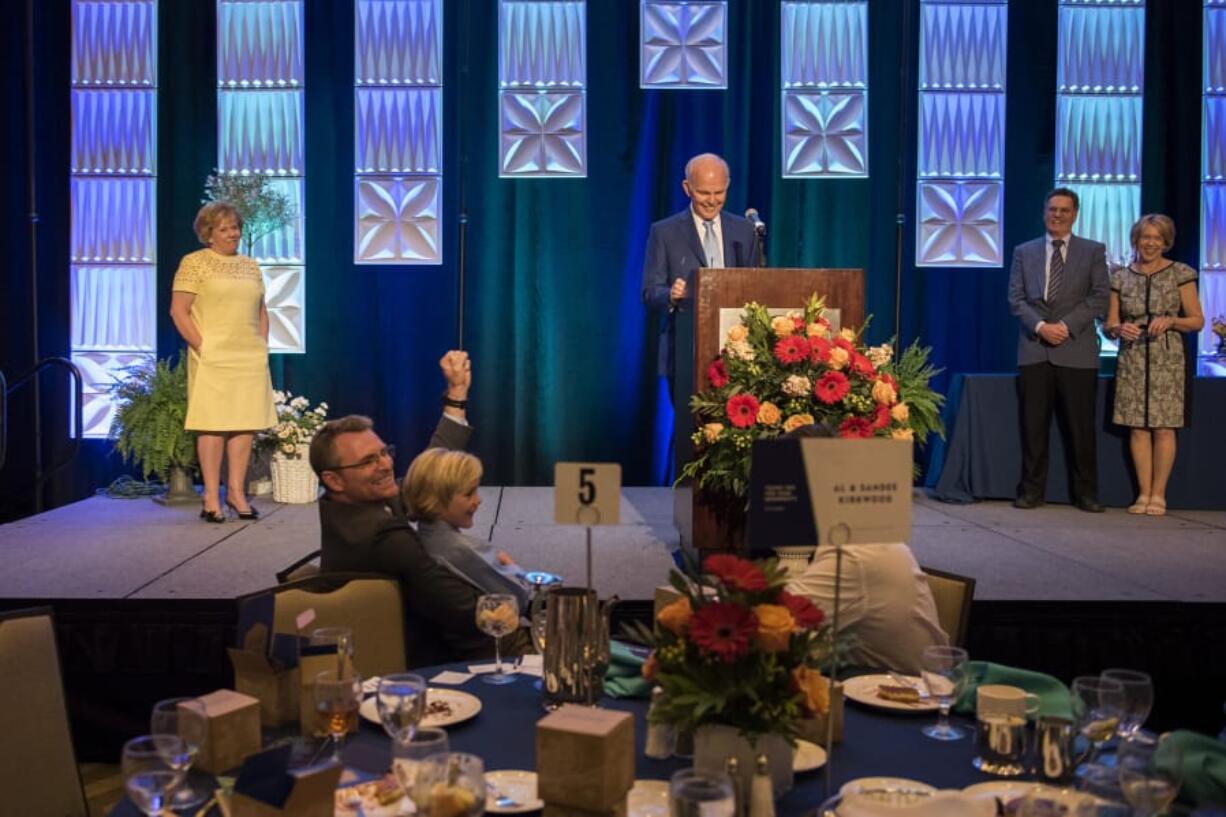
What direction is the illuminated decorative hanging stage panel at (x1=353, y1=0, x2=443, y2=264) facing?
toward the camera

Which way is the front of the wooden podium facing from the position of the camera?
facing the viewer

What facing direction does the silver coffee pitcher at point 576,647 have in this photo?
to the viewer's right

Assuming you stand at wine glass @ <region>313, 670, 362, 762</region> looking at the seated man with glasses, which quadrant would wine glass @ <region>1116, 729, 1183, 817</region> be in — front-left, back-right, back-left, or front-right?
back-right

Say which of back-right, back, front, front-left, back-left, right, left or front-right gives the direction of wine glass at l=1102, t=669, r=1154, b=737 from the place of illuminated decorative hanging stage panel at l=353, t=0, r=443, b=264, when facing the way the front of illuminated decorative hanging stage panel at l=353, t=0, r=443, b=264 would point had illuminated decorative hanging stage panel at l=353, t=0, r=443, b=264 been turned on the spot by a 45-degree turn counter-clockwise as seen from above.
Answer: front-right

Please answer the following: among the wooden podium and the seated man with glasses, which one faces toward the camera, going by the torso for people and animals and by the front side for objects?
the wooden podium

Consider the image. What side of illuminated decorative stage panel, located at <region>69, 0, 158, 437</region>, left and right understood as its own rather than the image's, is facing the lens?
front

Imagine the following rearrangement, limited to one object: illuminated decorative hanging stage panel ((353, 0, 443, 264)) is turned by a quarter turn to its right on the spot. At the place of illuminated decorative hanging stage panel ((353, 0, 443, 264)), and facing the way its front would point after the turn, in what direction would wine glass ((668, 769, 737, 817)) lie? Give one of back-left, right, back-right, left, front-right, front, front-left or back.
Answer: left
